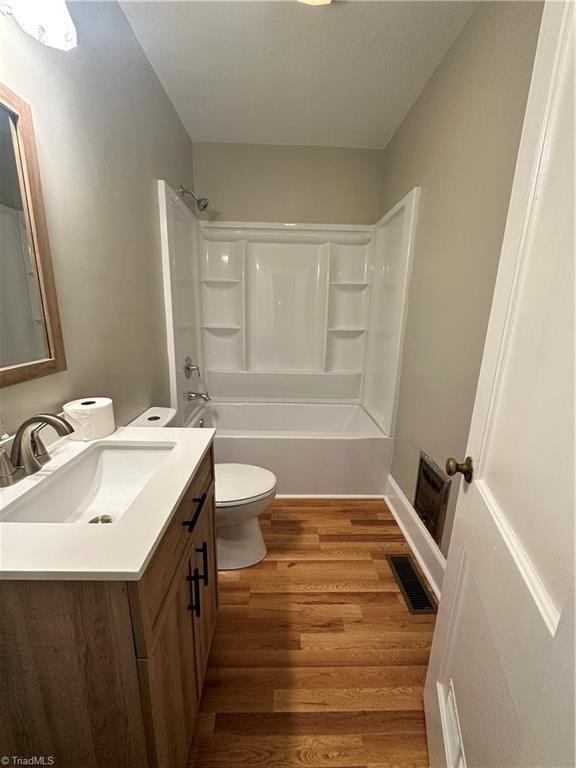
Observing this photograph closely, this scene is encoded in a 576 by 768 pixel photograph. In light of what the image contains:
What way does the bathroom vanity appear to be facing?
to the viewer's right

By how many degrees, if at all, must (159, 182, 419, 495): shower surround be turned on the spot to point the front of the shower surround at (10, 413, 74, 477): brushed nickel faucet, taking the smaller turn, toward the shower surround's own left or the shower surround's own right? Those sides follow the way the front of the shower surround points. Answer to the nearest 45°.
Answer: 0° — it already faces it
